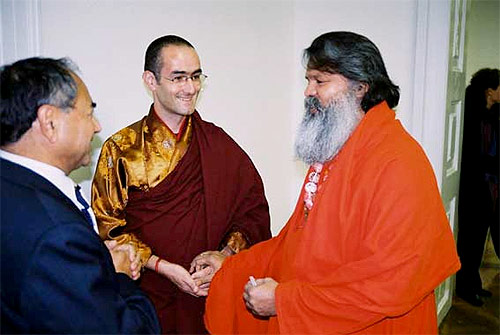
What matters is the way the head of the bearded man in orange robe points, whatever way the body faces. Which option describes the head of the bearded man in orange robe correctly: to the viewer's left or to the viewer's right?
to the viewer's left

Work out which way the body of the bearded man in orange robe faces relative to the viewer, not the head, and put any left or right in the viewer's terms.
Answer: facing to the left of the viewer

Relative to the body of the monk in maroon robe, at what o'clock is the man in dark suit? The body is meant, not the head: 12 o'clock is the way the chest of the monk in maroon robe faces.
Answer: The man in dark suit is roughly at 2 o'clock from the monk in maroon robe.

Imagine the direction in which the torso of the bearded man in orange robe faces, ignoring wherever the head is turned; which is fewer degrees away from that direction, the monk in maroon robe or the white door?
the monk in maroon robe

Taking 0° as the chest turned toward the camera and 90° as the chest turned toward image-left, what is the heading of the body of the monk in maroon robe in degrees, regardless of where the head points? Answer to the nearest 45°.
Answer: approximately 315°

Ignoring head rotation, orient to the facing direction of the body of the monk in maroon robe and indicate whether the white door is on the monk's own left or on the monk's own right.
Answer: on the monk's own left

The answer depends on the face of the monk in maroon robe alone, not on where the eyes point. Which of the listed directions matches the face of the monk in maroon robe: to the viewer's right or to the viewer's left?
to the viewer's right
